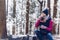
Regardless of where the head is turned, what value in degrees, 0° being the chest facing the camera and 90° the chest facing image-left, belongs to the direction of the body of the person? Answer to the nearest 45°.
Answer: approximately 45°
